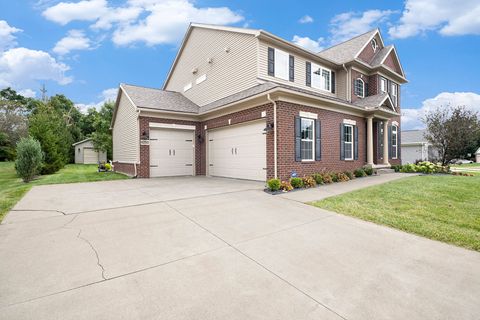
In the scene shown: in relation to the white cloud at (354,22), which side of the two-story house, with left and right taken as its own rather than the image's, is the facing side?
left

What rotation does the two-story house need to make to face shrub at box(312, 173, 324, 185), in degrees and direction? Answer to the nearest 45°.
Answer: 0° — it already faces it

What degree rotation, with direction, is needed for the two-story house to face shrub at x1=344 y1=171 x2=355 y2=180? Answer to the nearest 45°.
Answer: approximately 45° to its left

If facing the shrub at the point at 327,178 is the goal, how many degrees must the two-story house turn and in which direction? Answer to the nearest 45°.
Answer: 0° — it already faces it

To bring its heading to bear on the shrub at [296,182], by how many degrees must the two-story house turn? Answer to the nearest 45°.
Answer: approximately 45° to its right

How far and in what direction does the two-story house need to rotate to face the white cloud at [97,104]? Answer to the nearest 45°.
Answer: approximately 180°

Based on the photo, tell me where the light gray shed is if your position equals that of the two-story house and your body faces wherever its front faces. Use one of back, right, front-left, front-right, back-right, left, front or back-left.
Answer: back

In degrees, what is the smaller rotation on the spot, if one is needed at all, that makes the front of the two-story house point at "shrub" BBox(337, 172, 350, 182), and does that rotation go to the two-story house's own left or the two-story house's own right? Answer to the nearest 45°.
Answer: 0° — it already faces it

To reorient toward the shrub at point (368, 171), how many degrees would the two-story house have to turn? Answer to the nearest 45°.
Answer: approximately 45° to its left

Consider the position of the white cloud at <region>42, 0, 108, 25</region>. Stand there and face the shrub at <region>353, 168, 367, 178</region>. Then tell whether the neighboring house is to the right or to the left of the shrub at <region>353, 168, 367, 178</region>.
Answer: left

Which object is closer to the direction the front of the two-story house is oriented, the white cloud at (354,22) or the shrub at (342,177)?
the shrub

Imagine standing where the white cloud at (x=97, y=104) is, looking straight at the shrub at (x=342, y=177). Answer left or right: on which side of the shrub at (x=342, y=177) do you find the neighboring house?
left

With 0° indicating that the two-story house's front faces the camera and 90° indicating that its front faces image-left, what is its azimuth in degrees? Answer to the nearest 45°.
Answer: approximately 315°

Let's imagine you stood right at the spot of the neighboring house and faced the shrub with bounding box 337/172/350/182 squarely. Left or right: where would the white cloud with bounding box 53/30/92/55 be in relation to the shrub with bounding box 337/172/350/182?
right

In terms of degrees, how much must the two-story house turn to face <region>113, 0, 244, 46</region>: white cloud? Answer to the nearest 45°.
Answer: approximately 180°
